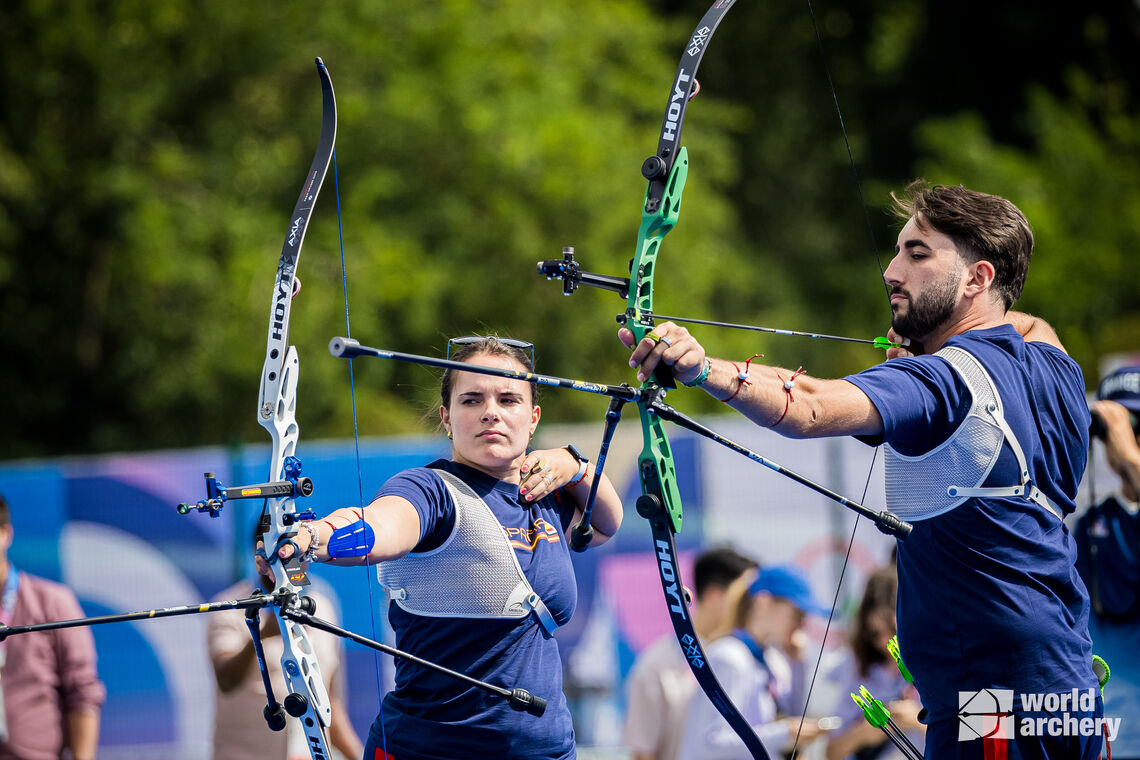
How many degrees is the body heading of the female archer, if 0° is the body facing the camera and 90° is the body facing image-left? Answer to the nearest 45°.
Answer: approximately 315°

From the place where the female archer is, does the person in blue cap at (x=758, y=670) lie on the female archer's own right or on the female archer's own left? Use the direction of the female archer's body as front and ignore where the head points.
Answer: on the female archer's own left

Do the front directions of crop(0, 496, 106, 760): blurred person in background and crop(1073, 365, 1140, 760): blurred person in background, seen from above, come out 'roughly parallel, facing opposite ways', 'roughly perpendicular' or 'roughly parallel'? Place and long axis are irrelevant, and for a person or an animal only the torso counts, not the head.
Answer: roughly perpendicular

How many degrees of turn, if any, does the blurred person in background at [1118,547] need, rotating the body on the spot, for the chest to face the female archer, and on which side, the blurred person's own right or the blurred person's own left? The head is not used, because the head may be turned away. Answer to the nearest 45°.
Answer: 0° — they already face them

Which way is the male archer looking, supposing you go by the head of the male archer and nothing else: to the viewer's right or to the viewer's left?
to the viewer's left

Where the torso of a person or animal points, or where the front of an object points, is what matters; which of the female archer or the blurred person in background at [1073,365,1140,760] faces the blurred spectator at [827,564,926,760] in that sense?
the blurred person in background

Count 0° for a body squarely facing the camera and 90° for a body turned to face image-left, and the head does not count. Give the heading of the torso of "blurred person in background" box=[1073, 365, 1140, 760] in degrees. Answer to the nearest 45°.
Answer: approximately 45°
